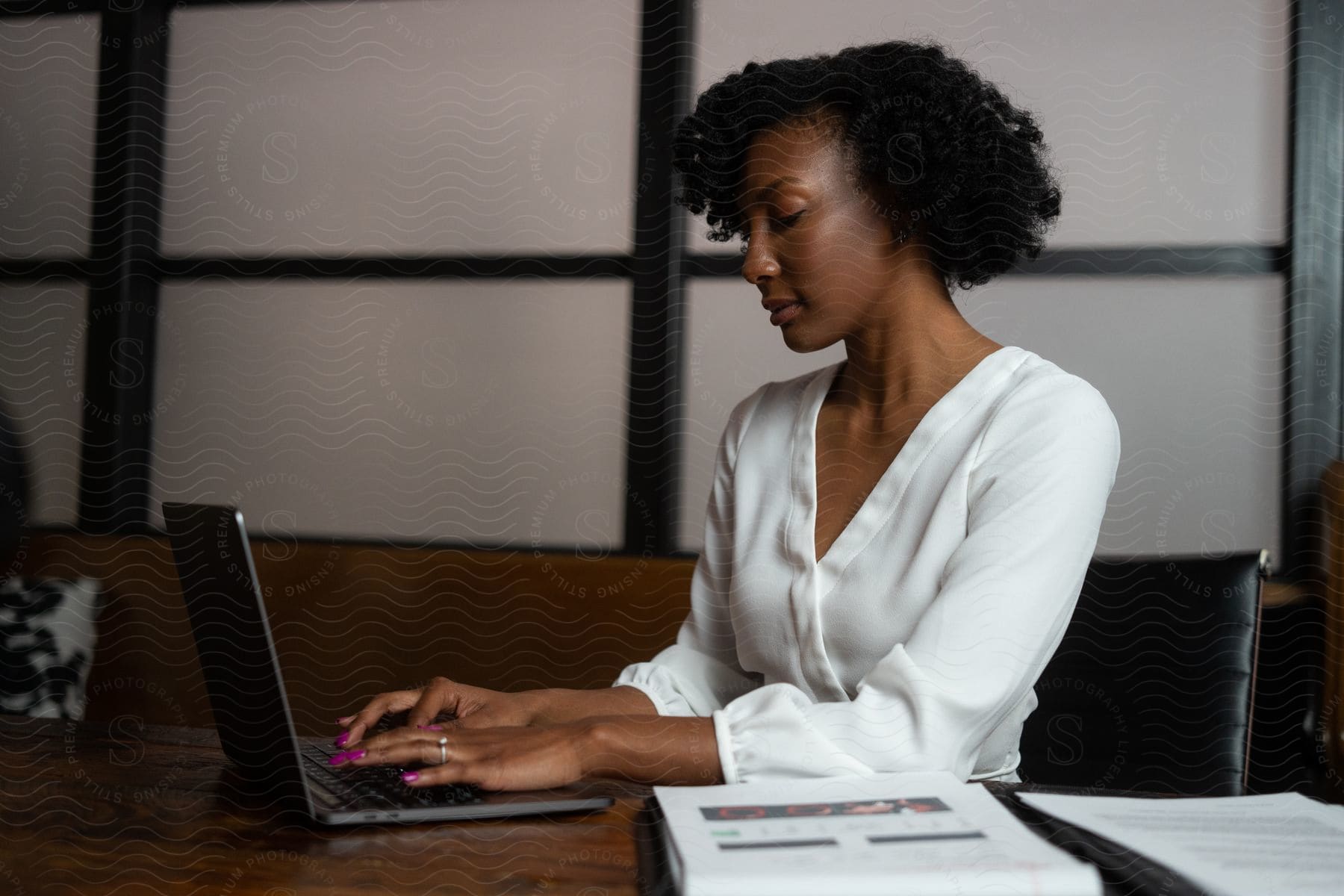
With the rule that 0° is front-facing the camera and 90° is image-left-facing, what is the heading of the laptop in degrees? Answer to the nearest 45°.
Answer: approximately 270°

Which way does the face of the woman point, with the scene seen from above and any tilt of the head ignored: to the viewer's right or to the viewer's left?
to the viewer's left

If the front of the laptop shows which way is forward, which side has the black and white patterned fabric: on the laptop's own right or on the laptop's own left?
on the laptop's own left

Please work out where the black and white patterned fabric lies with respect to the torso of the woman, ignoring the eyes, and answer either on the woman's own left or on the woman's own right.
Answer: on the woman's own right

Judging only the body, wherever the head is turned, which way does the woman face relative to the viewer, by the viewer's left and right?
facing the viewer and to the left of the viewer

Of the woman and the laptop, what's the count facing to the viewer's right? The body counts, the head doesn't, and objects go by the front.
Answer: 1
